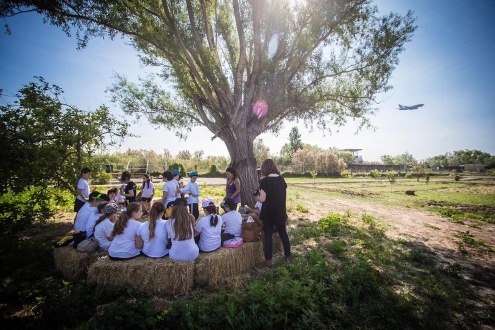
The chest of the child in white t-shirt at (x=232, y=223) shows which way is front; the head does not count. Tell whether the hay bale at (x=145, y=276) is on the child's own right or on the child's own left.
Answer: on the child's own left

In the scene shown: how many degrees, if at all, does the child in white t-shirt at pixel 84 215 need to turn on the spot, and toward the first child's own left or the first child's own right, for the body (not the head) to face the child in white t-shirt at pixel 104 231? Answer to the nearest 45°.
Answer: approximately 90° to the first child's own right

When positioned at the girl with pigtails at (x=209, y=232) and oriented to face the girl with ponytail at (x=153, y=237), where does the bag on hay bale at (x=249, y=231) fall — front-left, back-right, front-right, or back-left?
back-right

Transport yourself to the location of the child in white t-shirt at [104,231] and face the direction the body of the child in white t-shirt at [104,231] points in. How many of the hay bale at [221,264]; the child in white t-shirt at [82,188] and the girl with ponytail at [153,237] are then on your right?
2

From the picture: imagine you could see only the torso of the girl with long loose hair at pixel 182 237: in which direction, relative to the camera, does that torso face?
away from the camera

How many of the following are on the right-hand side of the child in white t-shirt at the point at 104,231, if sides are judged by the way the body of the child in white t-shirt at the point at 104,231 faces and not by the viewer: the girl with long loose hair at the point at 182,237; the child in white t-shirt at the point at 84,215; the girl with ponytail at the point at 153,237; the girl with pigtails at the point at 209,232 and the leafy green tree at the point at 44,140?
3

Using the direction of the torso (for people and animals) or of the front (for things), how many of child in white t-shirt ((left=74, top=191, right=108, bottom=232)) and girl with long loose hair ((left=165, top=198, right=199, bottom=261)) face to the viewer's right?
1

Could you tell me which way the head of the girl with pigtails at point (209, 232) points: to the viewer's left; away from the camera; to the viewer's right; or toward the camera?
away from the camera

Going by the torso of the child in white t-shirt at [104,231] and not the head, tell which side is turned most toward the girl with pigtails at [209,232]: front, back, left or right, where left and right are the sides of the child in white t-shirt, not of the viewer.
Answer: right

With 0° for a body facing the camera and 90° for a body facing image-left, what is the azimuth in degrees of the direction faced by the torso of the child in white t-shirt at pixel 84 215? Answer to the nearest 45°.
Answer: approximately 270°

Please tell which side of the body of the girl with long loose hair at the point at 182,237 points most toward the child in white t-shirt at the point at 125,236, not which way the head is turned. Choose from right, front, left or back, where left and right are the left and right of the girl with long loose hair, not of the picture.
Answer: left

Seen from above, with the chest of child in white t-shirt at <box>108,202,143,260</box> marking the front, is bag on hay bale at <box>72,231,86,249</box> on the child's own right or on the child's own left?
on the child's own left

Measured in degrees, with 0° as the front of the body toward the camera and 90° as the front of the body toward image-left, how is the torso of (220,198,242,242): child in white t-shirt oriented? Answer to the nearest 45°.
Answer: approximately 135°

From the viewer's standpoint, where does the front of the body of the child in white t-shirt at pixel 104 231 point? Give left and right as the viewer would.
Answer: facing away from the viewer and to the right of the viewer

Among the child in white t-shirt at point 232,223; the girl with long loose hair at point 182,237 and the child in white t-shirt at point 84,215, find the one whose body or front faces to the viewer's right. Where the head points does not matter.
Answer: the child in white t-shirt at point 84,215

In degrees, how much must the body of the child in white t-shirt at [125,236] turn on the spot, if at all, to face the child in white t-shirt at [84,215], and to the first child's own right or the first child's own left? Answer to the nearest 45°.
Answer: approximately 90° to the first child's own left
